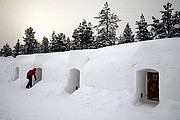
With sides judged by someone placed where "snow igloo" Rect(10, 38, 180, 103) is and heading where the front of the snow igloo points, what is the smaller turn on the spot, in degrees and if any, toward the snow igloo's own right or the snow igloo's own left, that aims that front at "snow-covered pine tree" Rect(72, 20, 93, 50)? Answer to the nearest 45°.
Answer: approximately 135° to the snow igloo's own right

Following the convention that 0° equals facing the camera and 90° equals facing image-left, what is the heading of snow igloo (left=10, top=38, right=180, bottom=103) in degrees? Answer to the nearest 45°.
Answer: approximately 45°

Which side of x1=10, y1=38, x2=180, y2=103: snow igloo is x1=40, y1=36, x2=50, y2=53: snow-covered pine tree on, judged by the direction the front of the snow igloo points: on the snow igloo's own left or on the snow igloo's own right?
on the snow igloo's own right

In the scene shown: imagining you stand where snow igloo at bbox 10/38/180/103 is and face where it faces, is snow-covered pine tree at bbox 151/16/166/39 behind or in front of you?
behind

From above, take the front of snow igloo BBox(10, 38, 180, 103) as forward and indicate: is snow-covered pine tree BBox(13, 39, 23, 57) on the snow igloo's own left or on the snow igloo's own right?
on the snow igloo's own right

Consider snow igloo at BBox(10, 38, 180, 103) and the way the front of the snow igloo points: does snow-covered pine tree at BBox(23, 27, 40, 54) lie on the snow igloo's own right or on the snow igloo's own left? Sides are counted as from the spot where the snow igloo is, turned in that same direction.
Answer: on the snow igloo's own right

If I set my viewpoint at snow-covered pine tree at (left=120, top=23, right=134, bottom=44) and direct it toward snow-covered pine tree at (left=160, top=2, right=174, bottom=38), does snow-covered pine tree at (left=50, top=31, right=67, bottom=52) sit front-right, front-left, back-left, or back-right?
back-right

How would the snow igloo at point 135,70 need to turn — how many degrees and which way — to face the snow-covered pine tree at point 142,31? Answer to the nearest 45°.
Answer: approximately 135° to its right
